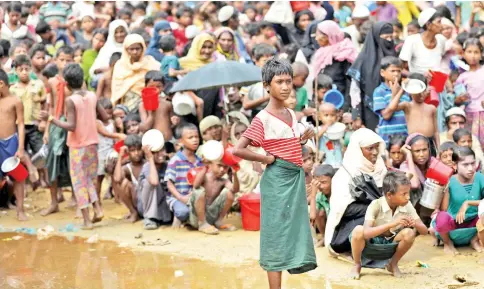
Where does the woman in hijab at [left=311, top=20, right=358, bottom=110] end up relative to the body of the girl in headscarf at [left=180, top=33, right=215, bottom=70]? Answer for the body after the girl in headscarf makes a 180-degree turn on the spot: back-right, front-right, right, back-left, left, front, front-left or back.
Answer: back-right

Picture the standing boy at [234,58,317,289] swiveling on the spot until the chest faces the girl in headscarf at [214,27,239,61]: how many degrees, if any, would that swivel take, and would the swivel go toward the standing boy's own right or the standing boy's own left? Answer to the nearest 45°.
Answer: approximately 135° to the standing boy's own left

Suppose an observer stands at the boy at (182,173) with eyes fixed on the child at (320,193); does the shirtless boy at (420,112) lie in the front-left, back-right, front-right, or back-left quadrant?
front-left

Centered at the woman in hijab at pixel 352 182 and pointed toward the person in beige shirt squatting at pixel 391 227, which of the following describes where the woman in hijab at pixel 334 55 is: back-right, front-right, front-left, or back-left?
back-left

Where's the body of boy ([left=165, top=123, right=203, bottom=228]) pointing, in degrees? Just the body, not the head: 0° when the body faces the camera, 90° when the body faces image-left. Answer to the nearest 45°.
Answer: approximately 315°

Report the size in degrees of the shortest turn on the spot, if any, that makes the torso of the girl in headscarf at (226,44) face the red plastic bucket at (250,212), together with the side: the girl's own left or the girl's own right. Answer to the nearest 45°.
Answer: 0° — they already face it

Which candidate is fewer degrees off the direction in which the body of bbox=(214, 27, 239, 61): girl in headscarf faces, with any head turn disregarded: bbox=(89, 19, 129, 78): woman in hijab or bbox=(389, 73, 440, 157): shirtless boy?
the shirtless boy

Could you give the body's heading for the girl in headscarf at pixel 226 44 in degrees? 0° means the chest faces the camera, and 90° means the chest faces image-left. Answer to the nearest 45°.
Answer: approximately 0°

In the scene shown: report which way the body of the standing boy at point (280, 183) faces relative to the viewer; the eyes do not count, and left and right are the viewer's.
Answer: facing the viewer and to the right of the viewer

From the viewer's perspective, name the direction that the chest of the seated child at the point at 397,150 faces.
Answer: toward the camera
